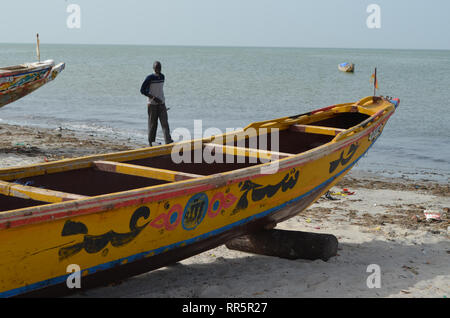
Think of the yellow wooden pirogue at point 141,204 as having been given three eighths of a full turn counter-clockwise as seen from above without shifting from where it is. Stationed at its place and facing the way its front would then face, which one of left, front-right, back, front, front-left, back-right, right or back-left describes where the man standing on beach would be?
right

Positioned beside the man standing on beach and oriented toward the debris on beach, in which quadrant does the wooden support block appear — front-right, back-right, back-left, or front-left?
front-right

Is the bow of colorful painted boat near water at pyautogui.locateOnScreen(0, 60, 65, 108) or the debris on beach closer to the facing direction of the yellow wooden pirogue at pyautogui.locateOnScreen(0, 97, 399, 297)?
the debris on beach

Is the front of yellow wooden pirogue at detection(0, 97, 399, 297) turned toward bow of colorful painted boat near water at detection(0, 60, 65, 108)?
no

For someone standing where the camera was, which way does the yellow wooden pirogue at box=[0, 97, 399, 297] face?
facing away from the viewer and to the right of the viewer

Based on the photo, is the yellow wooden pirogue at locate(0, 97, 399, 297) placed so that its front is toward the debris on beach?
yes

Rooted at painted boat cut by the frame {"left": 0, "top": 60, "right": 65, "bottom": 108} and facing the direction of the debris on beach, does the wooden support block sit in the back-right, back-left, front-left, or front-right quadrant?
front-right

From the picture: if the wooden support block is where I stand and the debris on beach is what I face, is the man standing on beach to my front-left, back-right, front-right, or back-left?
front-left
